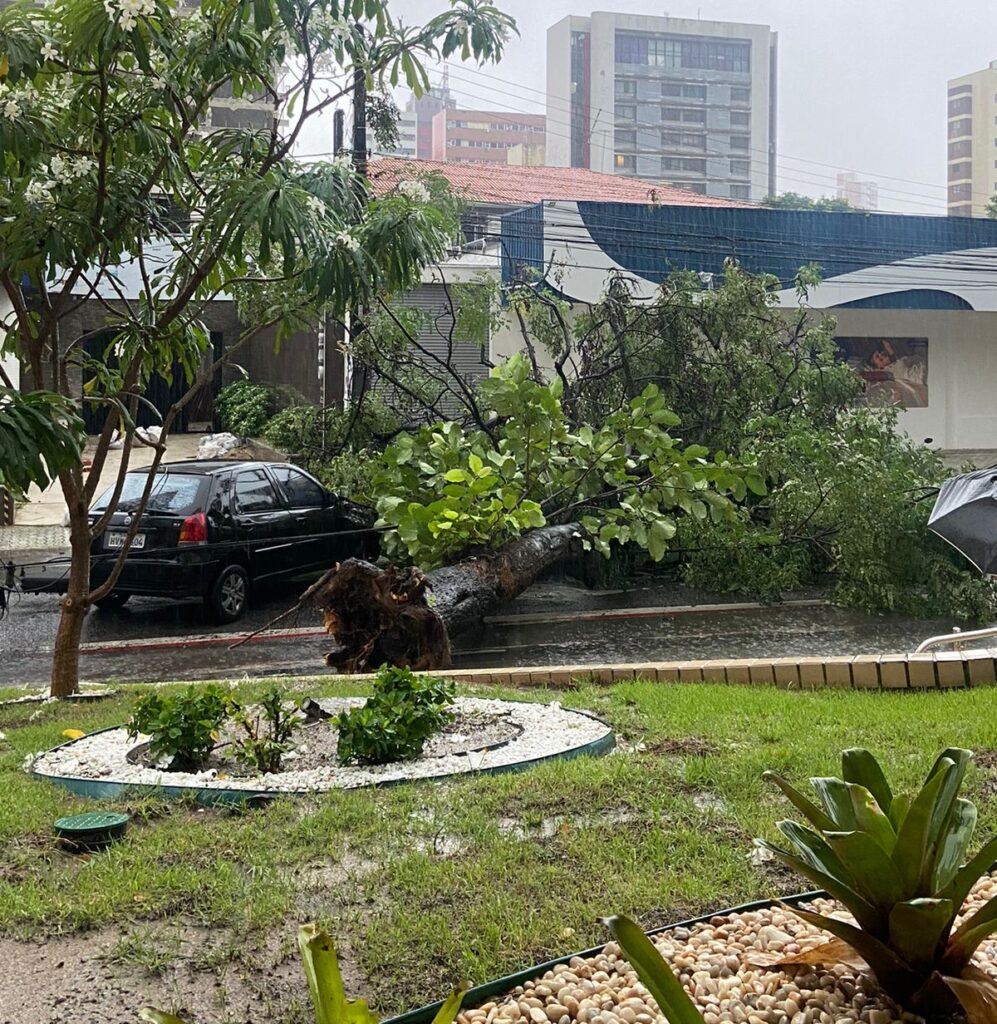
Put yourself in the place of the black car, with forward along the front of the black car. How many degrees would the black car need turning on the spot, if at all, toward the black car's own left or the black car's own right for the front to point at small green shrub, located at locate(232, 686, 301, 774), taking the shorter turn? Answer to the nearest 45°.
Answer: approximately 135° to the black car's own right

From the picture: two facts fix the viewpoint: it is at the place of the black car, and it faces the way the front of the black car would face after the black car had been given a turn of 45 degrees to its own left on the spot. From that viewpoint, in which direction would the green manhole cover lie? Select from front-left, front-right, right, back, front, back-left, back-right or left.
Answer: back

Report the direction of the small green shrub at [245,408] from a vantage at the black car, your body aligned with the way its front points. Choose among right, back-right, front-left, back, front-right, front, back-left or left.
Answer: front-left

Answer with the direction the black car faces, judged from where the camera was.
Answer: facing away from the viewer and to the right of the viewer

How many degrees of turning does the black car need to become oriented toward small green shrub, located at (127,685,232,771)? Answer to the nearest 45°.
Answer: approximately 135° to its right

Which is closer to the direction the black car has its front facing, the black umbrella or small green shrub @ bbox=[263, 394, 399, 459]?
the small green shrub

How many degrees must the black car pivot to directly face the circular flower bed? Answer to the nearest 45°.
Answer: approximately 135° to its right

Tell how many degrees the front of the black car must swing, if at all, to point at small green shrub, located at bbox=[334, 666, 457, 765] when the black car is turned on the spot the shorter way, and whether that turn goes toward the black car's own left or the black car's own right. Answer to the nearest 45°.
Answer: approximately 135° to the black car's own right

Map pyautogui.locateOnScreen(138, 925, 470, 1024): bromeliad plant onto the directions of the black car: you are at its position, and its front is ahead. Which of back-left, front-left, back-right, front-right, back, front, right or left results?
back-right
